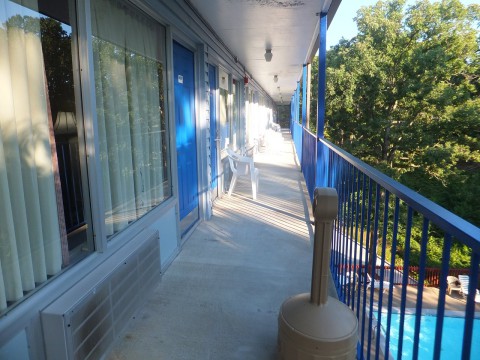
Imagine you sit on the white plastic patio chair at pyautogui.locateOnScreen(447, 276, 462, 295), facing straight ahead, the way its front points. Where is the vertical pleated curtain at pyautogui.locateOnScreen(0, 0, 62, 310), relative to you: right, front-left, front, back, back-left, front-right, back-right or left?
front-right

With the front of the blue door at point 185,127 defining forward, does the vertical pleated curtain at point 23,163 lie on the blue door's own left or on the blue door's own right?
on the blue door's own right

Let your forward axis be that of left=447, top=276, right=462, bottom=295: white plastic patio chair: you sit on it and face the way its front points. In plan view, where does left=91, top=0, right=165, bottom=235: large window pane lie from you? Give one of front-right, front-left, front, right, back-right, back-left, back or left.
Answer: front-right

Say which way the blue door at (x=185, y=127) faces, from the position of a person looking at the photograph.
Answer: facing to the right of the viewer

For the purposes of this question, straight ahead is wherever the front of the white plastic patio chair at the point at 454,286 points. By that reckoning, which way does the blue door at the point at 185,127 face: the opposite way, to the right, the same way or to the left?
to the left

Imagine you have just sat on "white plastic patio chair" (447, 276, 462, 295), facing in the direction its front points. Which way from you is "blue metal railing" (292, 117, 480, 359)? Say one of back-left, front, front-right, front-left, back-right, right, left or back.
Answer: front-right

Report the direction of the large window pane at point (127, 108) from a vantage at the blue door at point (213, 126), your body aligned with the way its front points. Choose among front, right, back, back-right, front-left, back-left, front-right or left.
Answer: right

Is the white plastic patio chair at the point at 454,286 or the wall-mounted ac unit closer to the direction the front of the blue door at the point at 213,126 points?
the white plastic patio chair

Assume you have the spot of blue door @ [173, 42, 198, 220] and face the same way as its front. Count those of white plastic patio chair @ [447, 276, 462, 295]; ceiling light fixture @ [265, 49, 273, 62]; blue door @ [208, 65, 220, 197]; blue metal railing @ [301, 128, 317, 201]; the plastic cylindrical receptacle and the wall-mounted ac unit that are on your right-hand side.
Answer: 2

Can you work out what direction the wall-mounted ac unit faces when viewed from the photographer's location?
facing the viewer and to the right of the viewer

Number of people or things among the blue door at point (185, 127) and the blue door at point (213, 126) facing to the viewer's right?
2

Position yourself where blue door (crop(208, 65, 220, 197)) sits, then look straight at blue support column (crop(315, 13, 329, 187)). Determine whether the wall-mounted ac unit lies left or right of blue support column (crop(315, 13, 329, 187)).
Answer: right

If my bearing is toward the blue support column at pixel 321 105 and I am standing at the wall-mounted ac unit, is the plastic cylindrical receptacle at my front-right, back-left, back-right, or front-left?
front-right

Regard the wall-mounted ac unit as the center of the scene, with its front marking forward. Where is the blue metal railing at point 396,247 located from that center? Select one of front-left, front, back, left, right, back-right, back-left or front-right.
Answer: front

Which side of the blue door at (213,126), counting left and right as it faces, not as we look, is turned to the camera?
right

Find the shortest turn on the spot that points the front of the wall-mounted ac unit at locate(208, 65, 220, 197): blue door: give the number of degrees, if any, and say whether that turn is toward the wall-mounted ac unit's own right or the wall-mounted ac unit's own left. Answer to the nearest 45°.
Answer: approximately 90° to the wall-mounted ac unit's own left

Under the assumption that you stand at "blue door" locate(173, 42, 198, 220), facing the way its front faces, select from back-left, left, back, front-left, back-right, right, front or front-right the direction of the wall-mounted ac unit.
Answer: right

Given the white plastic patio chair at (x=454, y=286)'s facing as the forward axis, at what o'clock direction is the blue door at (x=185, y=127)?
The blue door is roughly at 2 o'clock from the white plastic patio chair.
